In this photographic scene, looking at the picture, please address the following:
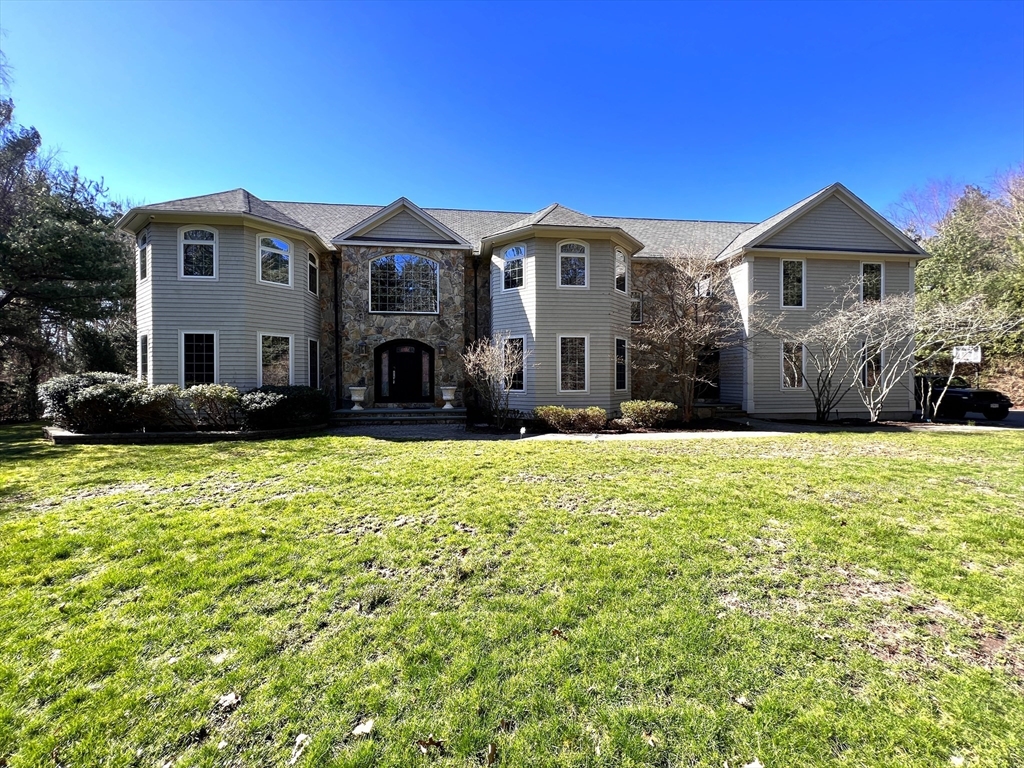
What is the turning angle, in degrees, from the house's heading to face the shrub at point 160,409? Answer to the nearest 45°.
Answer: approximately 45° to its right

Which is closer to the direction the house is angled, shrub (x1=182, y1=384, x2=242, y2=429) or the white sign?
the shrub

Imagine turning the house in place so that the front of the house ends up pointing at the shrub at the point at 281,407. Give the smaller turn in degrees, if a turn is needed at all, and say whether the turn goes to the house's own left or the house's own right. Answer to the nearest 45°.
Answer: approximately 45° to the house's own right

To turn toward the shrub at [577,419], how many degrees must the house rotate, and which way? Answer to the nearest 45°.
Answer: approximately 45° to its left

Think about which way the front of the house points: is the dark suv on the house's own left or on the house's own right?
on the house's own left

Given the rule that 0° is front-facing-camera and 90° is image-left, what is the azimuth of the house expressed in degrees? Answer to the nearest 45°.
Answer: approximately 0°

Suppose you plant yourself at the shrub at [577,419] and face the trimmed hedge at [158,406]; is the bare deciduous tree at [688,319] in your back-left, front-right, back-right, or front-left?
back-right

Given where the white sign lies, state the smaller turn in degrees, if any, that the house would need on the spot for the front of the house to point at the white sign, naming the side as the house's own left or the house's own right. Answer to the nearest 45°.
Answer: approximately 90° to the house's own left

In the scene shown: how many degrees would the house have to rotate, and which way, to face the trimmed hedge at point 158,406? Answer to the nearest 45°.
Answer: approximately 45° to its right
